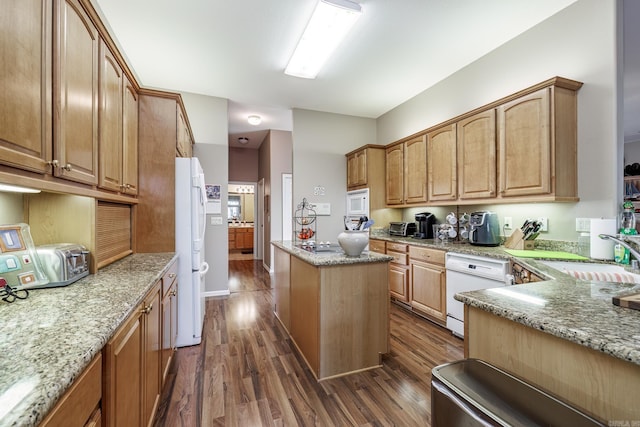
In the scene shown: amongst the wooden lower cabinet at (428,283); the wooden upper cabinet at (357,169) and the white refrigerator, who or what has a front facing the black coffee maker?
the white refrigerator

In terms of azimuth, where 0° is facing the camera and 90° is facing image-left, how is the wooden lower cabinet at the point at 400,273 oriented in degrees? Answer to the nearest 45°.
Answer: approximately 45°

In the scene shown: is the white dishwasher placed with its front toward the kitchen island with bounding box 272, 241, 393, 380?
yes

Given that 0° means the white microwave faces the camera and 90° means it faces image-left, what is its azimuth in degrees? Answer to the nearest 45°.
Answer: approximately 45°

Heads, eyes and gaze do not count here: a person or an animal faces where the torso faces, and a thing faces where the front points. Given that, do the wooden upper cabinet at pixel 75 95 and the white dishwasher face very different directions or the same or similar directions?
very different directions

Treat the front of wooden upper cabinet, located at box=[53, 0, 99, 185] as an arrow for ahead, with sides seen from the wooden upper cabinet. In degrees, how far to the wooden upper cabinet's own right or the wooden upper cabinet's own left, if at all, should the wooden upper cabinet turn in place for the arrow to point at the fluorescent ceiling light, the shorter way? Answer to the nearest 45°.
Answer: approximately 45° to the wooden upper cabinet's own left

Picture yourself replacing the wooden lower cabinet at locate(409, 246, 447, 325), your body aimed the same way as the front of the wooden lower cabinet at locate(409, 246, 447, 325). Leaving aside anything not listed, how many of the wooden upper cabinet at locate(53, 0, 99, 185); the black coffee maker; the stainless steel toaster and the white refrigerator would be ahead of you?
3

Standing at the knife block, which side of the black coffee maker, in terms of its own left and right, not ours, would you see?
left

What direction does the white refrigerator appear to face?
to the viewer's right

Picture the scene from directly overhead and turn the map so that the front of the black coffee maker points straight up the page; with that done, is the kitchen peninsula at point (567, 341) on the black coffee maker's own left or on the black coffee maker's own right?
on the black coffee maker's own left
